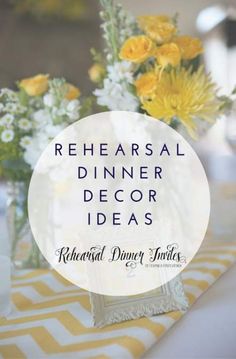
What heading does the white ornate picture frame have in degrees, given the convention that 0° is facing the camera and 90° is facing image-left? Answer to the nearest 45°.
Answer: approximately 0°
